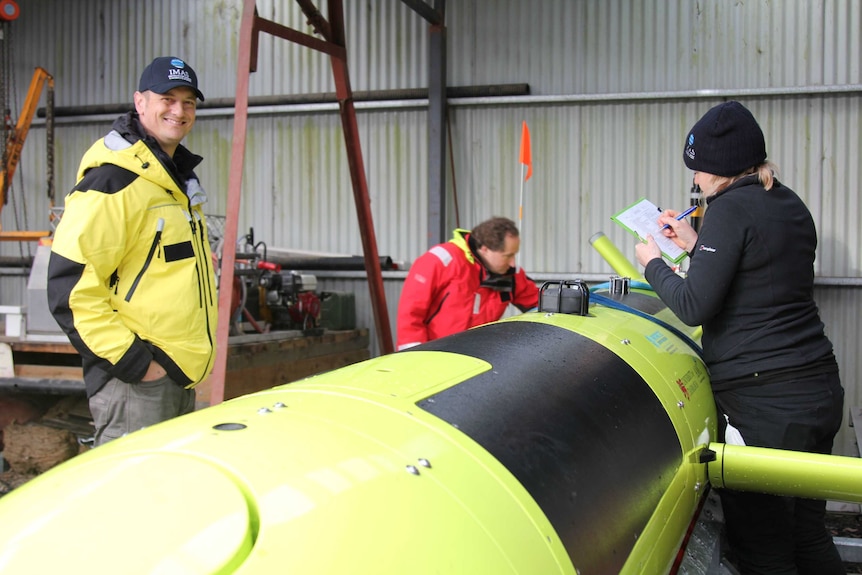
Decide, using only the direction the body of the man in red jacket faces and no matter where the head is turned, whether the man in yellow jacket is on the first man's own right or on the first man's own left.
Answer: on the first man's own right

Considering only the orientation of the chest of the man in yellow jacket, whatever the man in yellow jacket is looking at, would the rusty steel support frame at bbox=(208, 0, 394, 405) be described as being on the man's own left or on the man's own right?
on the man's own left

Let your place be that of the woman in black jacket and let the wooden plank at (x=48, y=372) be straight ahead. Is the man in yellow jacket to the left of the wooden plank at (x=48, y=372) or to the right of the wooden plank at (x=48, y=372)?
left

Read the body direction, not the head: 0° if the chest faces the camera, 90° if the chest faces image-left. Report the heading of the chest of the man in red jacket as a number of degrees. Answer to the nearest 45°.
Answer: approximately 315°

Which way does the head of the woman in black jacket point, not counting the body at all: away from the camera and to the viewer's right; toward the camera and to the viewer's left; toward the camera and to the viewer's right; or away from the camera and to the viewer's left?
away from the camera and to the viewer's left

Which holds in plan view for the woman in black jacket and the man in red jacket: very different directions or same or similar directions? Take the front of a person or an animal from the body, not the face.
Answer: very different directions

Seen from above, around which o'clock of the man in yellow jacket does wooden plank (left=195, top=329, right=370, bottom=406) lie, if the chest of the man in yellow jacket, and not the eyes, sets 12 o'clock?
The wooden plank is roughly at 8 o'clock from the man in yellow jacket.

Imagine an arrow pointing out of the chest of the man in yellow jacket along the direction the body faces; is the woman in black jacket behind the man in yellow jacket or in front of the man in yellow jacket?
in front

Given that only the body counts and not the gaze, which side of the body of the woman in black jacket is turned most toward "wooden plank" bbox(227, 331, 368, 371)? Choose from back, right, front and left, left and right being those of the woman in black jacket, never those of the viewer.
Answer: front

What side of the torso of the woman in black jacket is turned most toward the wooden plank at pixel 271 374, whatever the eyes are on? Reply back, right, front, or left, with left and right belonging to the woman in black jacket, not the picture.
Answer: front

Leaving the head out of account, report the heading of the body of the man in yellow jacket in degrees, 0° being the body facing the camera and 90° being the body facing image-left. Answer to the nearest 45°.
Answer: approximately 315°

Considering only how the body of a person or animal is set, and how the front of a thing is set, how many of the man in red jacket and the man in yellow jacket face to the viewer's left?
0

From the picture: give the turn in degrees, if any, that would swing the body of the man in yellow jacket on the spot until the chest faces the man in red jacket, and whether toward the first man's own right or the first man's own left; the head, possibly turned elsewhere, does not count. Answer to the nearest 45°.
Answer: approximately 90° to the first man's own left
